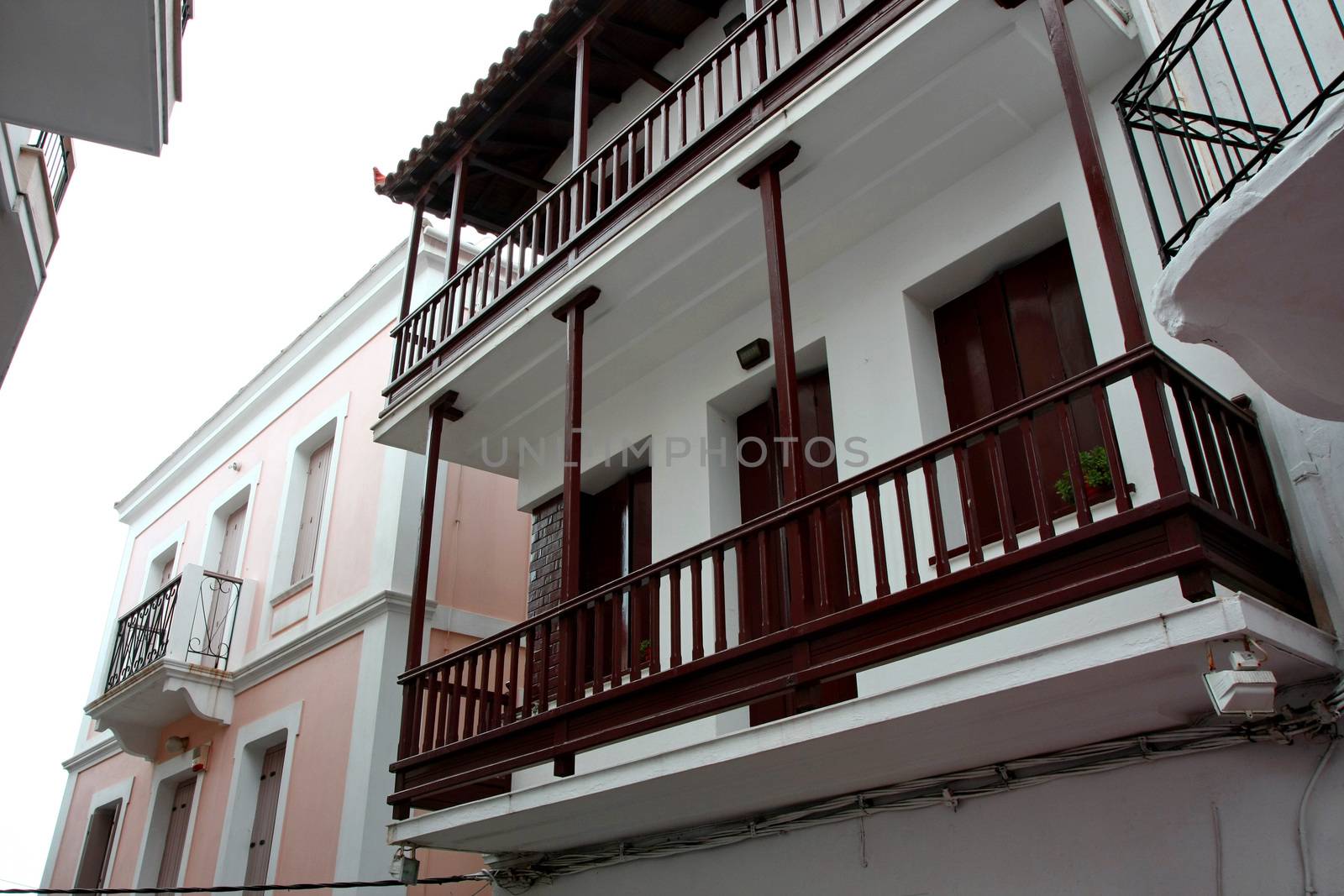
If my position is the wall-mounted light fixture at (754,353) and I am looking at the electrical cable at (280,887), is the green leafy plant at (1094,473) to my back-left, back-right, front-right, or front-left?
back-left

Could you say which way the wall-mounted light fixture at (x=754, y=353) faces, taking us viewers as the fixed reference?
facing the viewer and to the left of the viewer

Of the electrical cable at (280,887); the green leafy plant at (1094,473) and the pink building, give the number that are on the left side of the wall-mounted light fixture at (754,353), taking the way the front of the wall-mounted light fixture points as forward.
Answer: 1

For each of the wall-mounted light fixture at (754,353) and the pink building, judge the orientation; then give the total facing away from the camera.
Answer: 0

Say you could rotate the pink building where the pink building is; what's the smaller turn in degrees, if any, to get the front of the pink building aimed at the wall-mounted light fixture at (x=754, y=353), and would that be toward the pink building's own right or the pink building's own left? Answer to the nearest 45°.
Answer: approximately 90° to the pink building's own left

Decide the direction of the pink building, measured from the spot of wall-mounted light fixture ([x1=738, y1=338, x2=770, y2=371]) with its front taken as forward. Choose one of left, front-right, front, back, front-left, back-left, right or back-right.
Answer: right

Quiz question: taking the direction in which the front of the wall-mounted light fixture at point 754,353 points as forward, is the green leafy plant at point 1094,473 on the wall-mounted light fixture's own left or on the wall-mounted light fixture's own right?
on the wall-mounted light fixture's own left

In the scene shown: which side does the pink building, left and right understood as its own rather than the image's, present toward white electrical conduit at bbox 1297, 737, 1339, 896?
left

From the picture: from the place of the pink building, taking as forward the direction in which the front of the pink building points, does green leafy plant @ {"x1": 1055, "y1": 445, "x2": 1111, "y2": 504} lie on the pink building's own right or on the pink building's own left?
on the pink building's own left
